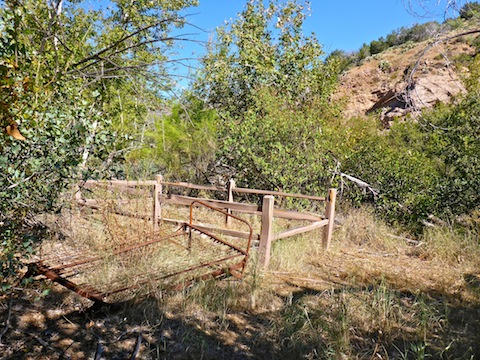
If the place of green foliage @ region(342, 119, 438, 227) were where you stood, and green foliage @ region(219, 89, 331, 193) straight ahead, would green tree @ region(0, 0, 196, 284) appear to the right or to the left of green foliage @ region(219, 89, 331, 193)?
left

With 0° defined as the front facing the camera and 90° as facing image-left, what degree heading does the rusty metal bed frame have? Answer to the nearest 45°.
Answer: approximately 45°

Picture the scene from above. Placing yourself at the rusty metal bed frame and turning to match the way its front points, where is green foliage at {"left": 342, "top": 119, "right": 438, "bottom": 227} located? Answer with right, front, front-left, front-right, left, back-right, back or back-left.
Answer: back

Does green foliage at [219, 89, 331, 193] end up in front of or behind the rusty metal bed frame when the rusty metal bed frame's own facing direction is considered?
behind

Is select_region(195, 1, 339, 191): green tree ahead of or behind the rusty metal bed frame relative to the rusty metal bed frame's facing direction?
behind

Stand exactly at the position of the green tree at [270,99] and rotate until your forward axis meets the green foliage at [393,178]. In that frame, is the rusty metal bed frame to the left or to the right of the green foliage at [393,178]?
right
